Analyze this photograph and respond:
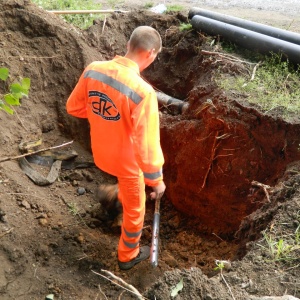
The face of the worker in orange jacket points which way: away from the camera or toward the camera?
away from the camera

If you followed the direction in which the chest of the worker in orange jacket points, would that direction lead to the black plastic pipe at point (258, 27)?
yes

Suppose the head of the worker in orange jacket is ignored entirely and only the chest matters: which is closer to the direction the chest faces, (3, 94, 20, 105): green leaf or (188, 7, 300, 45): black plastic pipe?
the black plastic pipe

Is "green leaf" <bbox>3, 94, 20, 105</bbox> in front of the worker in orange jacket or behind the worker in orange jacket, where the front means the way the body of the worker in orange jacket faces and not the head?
behind

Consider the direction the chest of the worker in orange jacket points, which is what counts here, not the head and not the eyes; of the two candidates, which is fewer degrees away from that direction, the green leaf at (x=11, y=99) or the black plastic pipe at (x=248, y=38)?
the black plastic pipe

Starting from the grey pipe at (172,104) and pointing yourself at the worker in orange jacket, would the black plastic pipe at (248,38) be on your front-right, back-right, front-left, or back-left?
back-left

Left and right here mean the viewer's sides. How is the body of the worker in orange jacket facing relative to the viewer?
facing away from the viewer and to the right of the viewer
